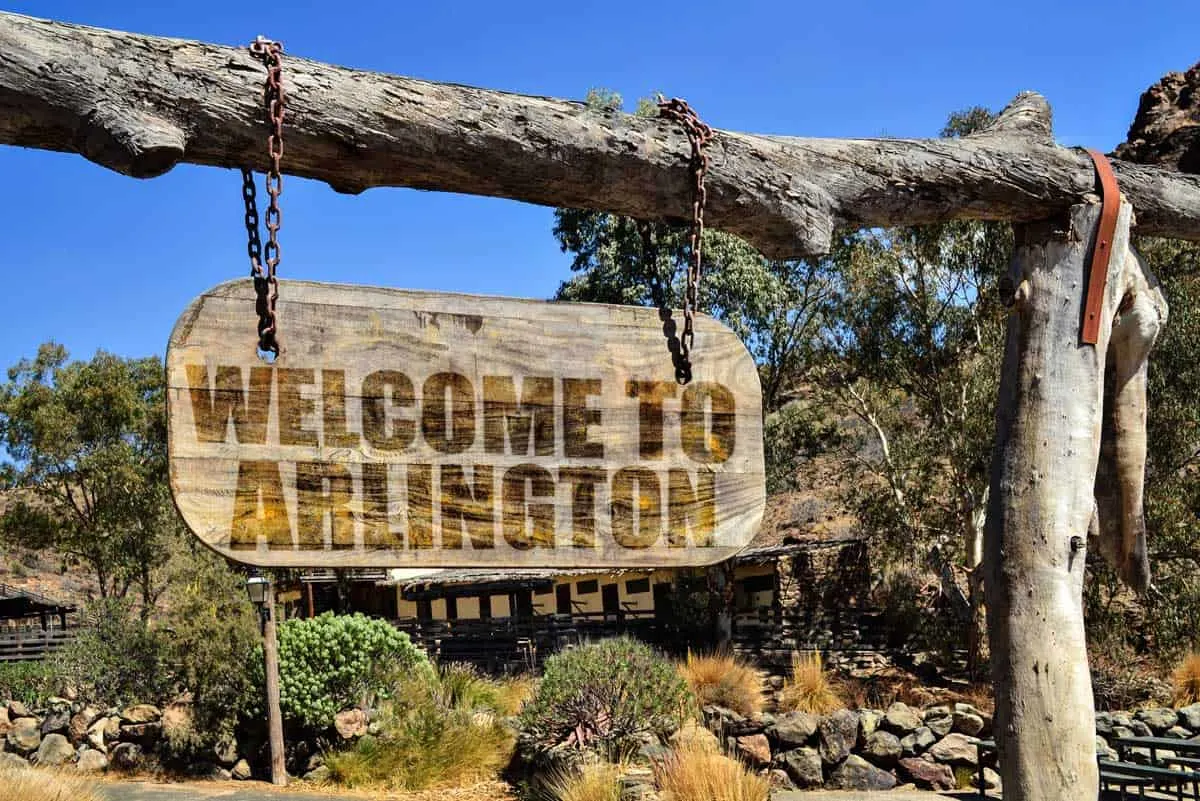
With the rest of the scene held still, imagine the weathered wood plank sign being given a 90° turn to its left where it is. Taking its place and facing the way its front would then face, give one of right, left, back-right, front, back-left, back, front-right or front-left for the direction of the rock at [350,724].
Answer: left

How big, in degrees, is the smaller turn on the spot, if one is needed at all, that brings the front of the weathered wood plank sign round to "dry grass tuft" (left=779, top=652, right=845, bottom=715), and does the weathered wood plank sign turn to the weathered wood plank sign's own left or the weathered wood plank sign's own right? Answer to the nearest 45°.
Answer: approximately 180°

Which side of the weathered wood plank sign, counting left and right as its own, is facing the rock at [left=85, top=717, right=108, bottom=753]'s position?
back

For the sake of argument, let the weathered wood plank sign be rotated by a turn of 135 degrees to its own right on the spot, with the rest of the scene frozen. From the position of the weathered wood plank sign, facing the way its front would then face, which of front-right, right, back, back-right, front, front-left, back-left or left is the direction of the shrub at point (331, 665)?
front-right

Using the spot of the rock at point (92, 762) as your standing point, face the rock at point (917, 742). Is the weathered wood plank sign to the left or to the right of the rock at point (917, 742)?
right

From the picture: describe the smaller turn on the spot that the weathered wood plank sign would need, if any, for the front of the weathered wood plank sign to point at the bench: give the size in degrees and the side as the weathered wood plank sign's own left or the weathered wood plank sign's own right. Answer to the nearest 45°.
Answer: approximately 135° to the weathered wood plank sign's own left

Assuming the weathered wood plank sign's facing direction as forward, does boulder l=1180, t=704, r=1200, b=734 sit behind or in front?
behind

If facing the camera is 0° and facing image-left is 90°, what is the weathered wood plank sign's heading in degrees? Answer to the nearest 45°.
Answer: approximately 0°

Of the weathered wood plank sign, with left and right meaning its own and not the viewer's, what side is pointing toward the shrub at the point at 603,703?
back

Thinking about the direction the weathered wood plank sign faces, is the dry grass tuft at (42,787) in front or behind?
behind
